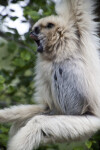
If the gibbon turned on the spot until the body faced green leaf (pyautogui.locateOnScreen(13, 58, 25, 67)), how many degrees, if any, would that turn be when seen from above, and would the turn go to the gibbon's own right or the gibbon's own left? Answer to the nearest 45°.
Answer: approximately 45° to the gibbon's own right
